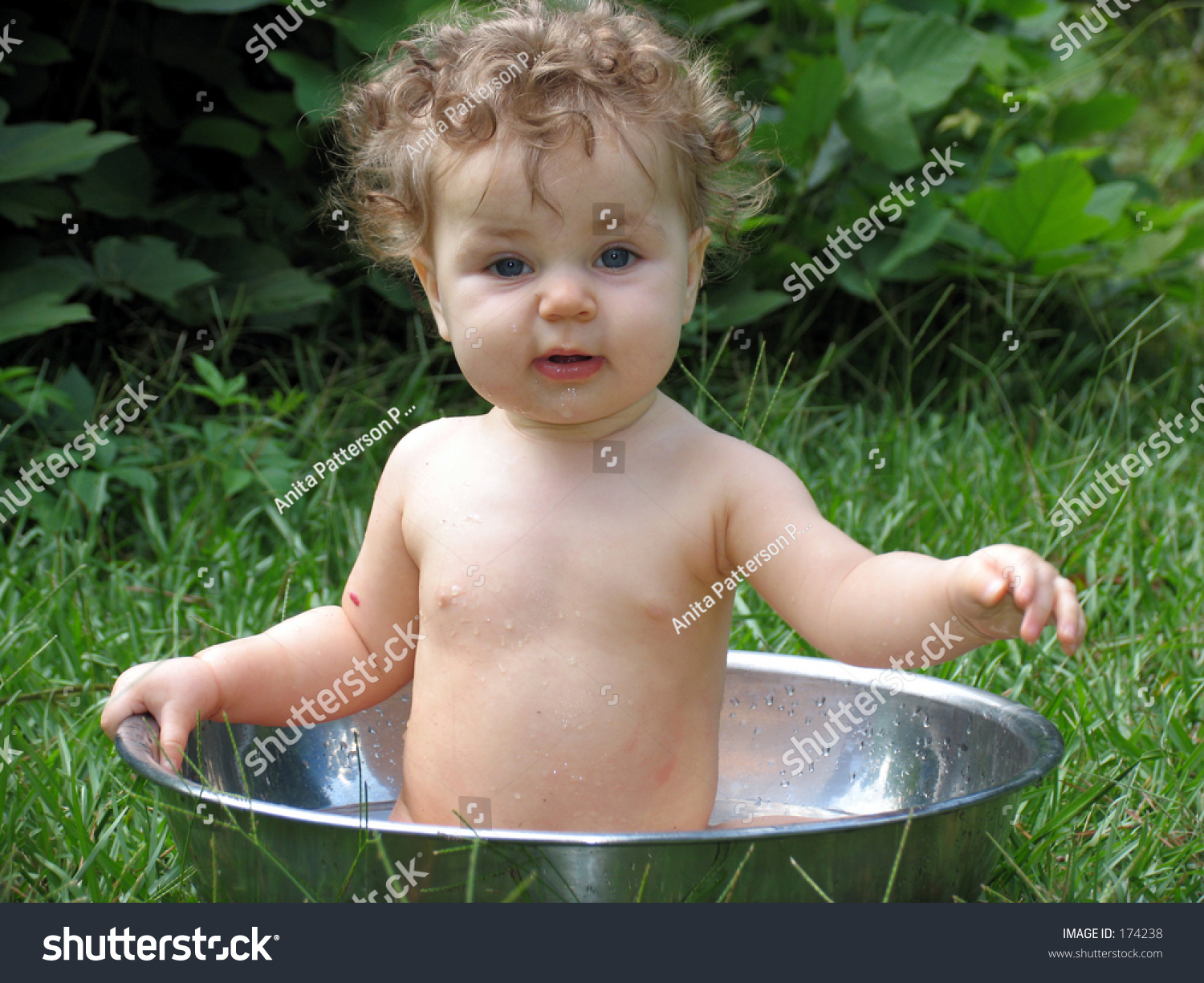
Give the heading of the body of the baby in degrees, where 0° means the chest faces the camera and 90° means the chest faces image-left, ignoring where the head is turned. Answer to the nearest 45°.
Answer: approximately 0°

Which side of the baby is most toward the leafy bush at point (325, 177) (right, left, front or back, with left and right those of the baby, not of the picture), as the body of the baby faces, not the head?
back
